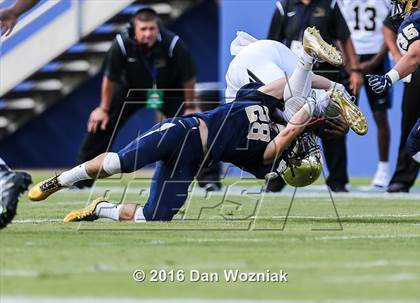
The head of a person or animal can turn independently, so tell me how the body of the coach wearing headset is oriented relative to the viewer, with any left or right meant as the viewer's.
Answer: facing the viewer

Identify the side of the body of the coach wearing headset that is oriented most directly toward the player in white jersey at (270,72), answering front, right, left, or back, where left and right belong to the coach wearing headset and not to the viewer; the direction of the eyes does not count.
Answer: front

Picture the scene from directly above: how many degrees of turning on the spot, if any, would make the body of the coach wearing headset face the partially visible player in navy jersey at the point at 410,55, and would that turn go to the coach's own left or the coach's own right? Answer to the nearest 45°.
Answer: approximately 45° to the coach's own left

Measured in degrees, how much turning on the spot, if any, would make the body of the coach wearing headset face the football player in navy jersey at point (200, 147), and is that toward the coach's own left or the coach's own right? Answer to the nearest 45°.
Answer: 0° — they already face them

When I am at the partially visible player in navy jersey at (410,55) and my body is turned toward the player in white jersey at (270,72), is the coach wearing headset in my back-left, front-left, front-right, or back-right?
front-right

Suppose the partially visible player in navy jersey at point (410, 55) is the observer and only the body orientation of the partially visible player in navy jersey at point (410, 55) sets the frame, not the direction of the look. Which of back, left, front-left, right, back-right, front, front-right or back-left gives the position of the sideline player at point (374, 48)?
right

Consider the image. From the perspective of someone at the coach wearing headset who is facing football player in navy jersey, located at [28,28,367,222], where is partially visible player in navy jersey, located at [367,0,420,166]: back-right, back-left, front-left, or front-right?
front-left

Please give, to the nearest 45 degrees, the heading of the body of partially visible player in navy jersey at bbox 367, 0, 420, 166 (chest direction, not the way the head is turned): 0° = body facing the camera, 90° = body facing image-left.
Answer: approximately 90°

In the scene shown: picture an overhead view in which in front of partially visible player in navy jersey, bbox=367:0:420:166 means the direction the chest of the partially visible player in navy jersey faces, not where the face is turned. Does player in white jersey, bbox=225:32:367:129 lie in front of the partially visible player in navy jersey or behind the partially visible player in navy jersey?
in front

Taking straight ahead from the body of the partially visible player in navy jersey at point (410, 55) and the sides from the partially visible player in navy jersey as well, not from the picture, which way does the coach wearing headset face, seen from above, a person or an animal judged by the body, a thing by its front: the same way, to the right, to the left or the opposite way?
to the left
